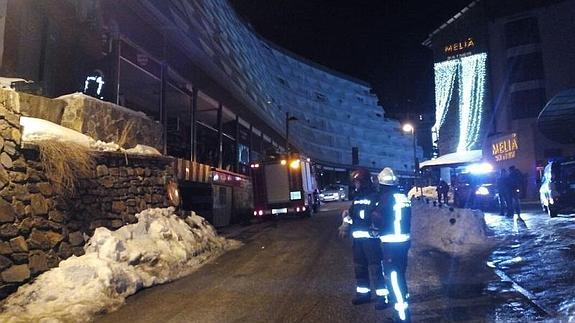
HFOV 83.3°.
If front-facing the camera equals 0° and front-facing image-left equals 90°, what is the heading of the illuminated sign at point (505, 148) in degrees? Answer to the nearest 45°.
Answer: approximately 45°

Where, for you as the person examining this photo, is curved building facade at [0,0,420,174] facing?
facing the viewer and to the right of the viewer

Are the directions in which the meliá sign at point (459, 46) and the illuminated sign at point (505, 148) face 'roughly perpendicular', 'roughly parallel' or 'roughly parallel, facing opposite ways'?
roughly parallel

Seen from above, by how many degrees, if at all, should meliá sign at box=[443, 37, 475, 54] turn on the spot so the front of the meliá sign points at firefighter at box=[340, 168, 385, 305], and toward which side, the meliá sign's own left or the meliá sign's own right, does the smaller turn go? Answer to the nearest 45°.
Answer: approximately 45° to the meliá sign's own left
